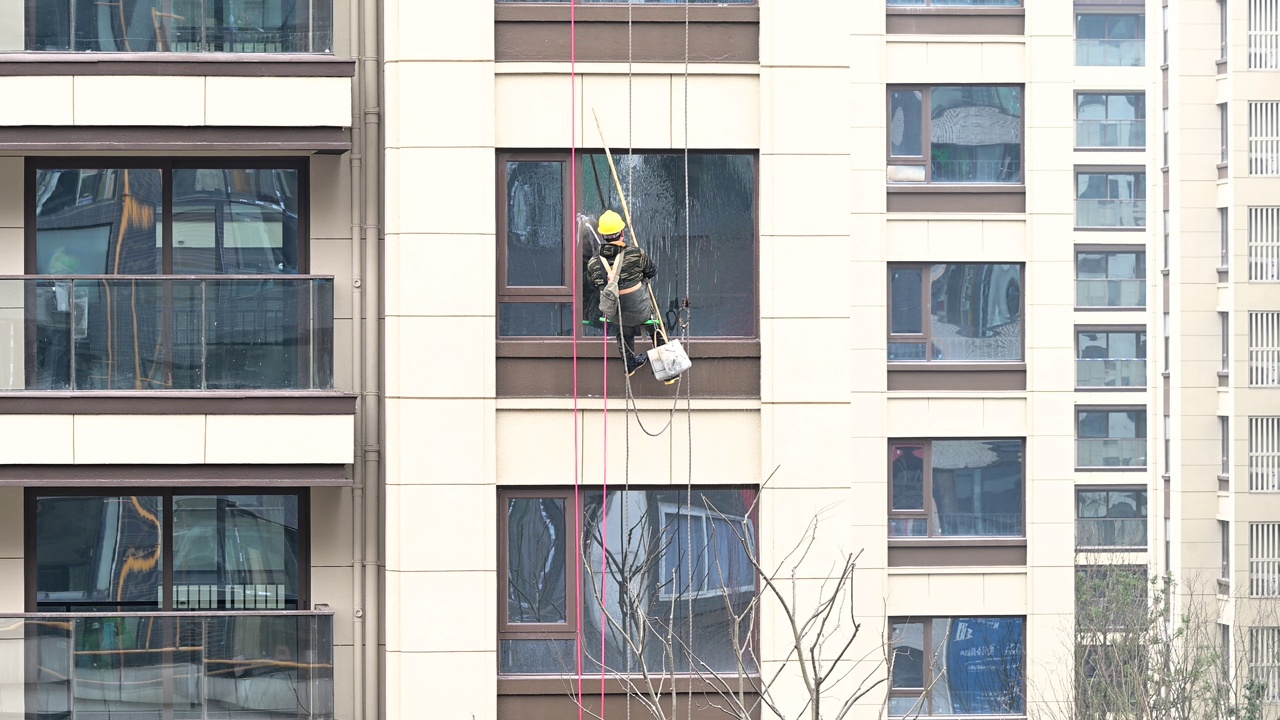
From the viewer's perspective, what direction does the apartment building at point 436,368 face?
toward the camera
